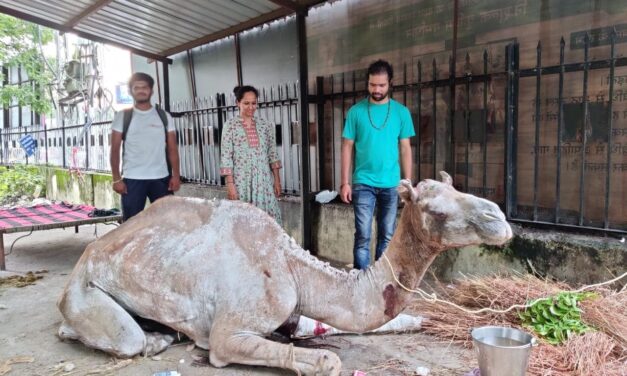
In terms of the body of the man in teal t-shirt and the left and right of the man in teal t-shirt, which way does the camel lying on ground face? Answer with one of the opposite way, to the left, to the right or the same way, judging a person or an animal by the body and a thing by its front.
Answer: to the left

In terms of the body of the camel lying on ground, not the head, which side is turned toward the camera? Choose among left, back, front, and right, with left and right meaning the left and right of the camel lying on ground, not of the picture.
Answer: right

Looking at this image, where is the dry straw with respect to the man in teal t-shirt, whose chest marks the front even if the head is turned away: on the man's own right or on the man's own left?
on the man's own left

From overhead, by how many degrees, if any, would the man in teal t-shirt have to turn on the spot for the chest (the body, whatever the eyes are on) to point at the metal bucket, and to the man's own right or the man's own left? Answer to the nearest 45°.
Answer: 0° — they already face it

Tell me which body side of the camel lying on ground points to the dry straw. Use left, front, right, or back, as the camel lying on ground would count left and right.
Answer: front

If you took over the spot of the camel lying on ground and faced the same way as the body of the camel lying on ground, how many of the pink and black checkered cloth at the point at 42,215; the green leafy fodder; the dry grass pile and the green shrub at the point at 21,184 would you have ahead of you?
2

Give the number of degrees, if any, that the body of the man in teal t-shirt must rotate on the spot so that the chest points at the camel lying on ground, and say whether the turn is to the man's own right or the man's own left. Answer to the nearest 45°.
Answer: approximately 45° to the man's own right

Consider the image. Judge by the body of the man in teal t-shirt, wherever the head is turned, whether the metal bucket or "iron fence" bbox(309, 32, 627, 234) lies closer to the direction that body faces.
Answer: the metal bucket

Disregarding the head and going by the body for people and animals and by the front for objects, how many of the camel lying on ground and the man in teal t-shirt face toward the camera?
1

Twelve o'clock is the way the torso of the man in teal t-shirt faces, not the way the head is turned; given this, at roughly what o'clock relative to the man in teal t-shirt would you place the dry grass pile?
The dry grass pile is roughly at 10 o'clock from the man in teal t-shirt.

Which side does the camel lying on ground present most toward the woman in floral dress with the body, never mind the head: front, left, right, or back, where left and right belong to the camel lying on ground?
left
